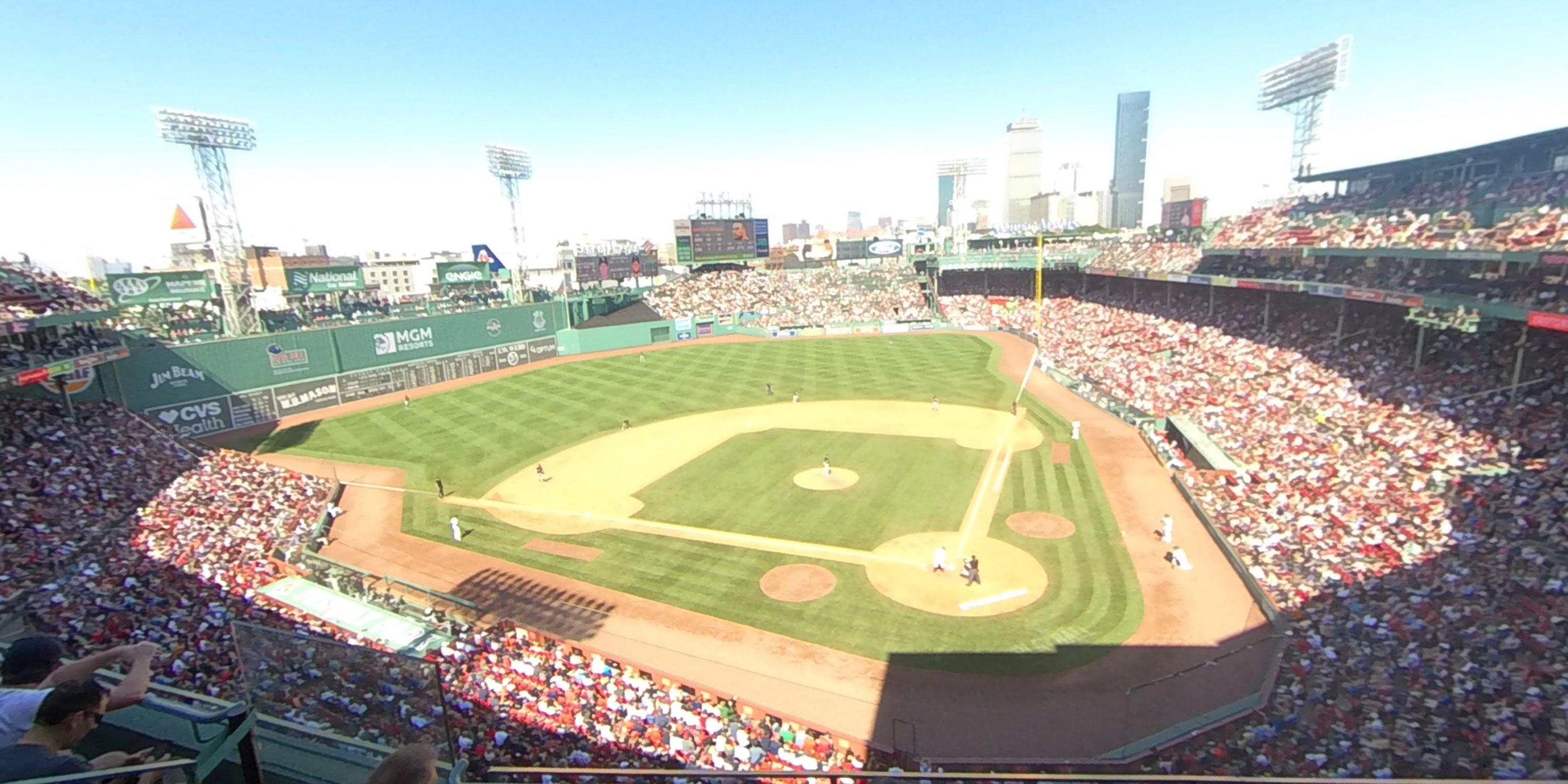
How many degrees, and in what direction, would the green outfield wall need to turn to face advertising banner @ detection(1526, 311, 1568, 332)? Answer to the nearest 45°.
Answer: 0° — it already faces it

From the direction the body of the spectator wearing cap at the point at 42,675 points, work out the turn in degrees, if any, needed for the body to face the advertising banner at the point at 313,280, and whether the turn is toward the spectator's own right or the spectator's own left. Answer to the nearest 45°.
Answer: approximately 45° to the spectator's own left

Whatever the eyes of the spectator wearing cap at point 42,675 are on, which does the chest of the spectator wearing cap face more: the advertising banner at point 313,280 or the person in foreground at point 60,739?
the advertising banner

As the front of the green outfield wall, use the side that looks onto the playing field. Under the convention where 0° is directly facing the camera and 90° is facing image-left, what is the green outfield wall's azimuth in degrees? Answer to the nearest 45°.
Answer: approximately 315°

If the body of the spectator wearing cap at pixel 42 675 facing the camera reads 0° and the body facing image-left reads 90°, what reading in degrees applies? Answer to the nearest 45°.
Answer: approximately 225°

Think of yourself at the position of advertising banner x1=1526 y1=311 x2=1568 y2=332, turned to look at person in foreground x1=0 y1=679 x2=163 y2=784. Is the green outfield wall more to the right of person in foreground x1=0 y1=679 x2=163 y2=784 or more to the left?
right

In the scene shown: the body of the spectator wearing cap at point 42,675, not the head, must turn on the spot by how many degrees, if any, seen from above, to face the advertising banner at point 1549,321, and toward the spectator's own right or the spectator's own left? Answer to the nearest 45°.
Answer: approximately 45° to the spectator's own right

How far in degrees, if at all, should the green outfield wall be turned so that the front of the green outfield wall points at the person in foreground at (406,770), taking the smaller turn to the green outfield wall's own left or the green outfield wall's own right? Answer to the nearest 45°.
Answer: approximately 45° to the green outfield wall's own right
